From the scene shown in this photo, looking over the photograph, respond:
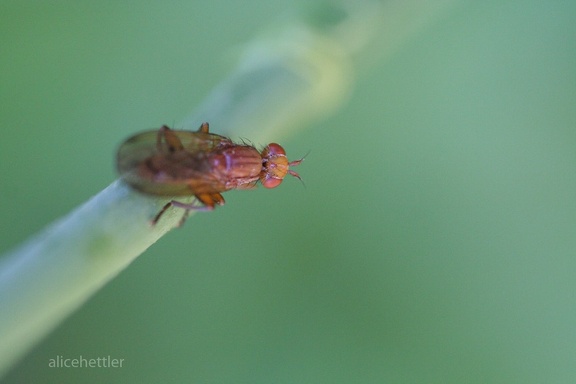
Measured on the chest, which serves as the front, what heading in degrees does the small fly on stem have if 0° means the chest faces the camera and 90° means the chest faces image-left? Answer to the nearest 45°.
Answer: approximately 270°
